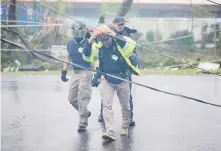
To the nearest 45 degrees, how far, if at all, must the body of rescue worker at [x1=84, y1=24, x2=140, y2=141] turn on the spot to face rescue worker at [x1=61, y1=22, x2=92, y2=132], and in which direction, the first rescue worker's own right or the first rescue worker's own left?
approximately 135° to the first rescue worker's own right

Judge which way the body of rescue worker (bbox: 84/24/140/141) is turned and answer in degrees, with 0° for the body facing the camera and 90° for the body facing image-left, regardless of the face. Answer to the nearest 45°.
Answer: approximately 0°
